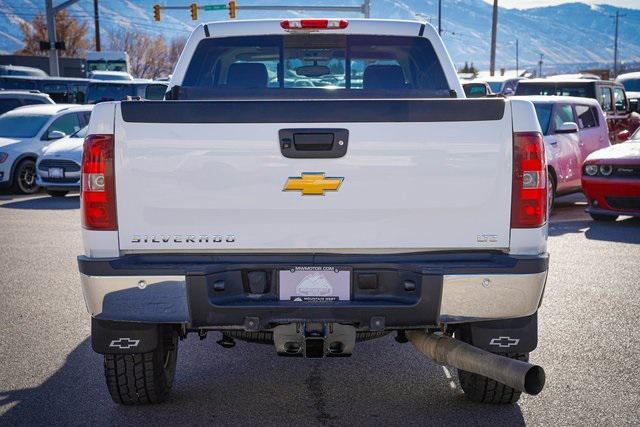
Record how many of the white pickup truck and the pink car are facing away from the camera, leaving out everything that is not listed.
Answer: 1

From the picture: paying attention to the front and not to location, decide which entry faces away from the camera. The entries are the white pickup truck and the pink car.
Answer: the white pickup truck

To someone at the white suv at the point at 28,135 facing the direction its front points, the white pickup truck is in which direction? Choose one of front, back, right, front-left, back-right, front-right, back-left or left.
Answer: front-left

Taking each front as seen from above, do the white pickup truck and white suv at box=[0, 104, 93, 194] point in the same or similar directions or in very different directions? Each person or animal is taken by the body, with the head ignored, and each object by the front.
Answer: very different directions

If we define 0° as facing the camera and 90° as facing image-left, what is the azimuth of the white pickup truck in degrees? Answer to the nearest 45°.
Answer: approximately 180°

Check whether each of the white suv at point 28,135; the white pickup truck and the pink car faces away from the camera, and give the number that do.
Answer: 1

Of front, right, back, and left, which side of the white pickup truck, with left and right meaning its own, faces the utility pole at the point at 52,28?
front

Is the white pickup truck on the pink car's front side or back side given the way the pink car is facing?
on the front side

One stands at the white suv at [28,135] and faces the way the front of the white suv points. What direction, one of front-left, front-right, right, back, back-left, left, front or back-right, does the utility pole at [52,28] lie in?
back-right
